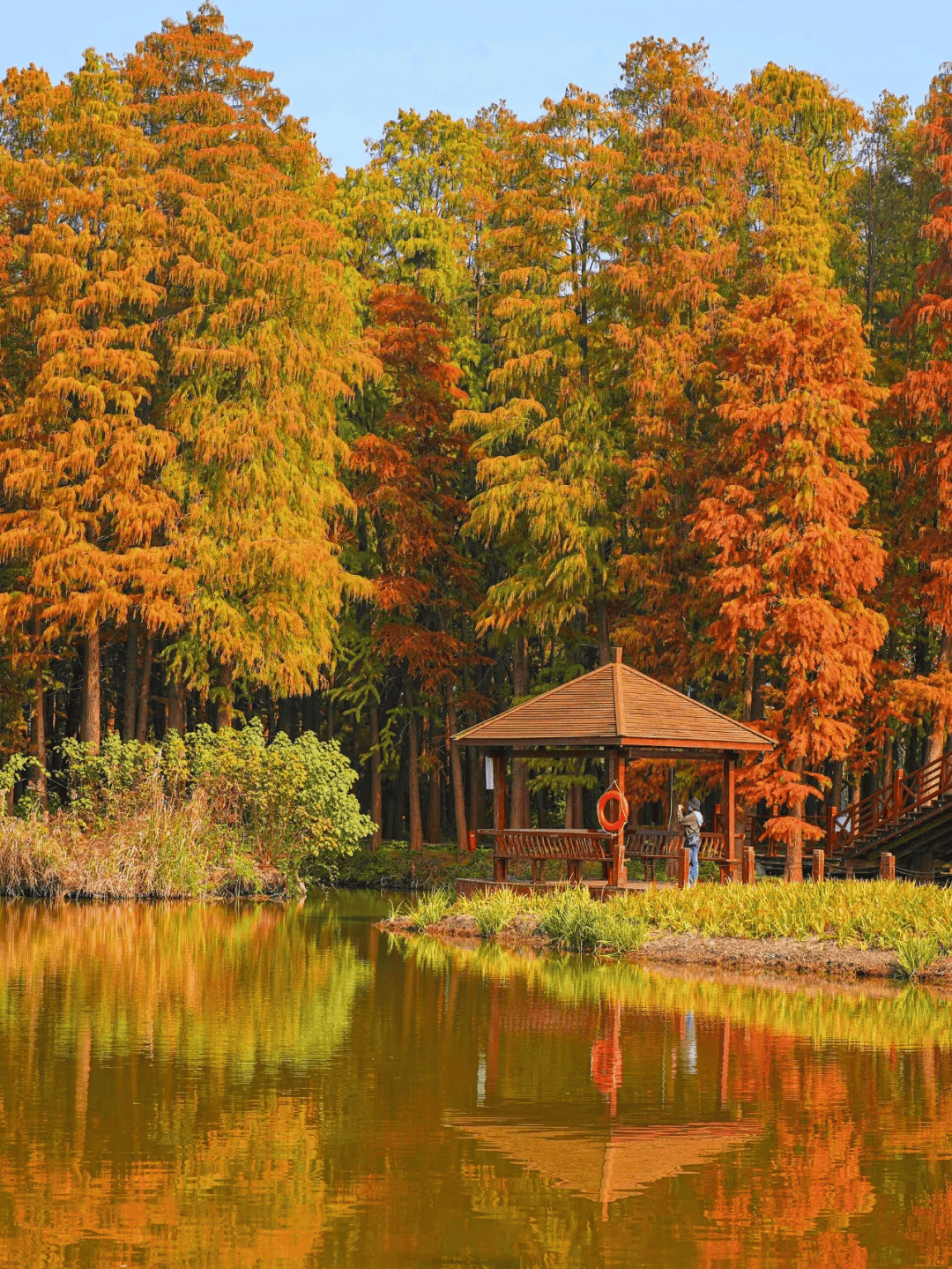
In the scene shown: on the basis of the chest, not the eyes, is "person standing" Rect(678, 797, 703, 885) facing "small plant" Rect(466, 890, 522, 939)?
no

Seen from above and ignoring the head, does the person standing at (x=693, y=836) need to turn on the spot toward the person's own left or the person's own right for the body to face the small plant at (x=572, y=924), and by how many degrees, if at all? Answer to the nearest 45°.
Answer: approximately 90° to the person's own left

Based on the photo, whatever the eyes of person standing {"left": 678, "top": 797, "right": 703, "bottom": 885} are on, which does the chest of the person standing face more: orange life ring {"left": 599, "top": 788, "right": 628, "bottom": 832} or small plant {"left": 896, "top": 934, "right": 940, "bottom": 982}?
the orange life ring

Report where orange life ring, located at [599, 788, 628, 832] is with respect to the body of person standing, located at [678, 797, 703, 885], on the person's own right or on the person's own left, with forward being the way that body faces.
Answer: on the person's own left

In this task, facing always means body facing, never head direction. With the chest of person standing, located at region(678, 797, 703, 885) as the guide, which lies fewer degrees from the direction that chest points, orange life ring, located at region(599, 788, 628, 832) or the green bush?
the green bush

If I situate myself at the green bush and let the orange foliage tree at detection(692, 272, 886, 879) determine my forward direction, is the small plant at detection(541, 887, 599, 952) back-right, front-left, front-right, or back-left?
front-right

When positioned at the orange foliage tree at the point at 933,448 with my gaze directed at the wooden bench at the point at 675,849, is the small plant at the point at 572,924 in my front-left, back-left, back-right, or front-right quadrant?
front-left

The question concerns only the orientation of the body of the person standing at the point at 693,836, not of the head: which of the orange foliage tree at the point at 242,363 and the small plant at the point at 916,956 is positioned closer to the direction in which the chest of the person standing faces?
the orange foliage tree

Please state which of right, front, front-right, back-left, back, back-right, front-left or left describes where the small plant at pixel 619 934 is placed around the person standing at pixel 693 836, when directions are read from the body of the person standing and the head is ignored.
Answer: left
